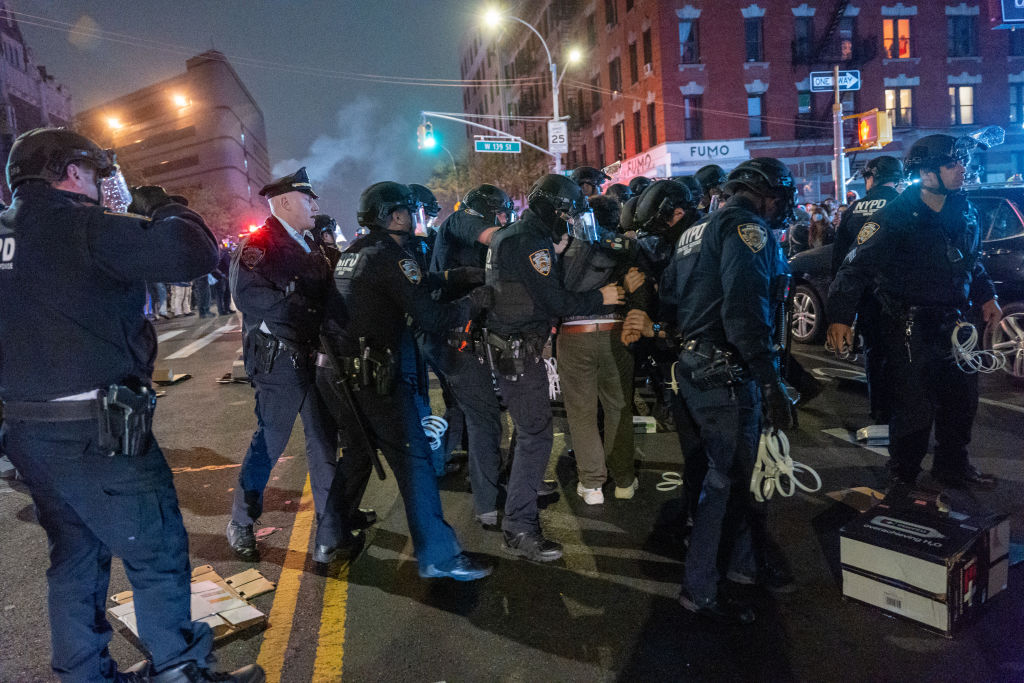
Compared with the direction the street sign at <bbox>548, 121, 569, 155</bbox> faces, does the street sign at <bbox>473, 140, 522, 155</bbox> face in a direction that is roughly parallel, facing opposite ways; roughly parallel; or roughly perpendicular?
roughly parallel

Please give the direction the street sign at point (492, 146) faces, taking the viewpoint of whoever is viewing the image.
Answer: facing the viewer

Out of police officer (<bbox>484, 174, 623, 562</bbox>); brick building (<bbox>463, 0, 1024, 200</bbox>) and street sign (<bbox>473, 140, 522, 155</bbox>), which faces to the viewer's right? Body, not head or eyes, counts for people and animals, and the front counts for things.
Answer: the police officer

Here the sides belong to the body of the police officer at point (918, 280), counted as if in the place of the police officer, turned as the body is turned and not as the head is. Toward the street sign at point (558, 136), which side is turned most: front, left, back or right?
back

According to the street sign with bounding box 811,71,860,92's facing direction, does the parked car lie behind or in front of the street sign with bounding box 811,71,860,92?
in front

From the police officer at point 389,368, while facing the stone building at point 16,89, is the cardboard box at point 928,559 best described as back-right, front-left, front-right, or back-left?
back-right

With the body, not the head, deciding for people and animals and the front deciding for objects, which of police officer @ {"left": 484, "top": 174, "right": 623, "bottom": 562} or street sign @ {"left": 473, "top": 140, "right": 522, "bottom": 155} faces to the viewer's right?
the police officer

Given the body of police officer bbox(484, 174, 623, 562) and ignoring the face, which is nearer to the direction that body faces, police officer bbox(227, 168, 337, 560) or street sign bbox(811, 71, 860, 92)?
the street sign

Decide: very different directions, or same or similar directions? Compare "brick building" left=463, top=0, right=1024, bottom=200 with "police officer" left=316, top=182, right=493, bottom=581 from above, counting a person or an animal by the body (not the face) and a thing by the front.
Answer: very different directions

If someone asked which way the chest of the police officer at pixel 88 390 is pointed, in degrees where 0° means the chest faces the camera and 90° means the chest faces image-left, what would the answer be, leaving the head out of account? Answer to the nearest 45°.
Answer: approximately 225°

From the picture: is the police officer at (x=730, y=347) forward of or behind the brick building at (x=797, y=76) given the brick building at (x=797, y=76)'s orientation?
forward

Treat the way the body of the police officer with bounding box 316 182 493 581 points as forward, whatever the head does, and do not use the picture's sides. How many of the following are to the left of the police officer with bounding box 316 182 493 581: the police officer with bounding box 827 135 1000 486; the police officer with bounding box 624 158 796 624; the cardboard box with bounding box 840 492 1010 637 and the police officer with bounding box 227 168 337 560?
1

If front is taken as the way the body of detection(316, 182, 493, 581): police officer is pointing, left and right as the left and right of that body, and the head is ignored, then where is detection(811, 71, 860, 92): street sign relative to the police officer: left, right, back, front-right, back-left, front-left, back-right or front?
front

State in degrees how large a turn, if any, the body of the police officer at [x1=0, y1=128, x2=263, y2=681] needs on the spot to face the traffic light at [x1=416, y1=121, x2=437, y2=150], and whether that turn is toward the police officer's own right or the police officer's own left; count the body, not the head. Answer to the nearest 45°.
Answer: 0° — they already face it
